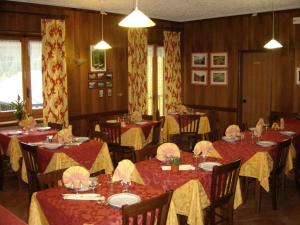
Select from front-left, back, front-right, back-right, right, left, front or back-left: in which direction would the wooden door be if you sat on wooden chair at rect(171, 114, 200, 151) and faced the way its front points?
front-right

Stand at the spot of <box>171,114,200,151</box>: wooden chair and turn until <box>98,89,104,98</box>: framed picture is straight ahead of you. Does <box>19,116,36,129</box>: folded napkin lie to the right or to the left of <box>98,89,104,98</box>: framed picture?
left

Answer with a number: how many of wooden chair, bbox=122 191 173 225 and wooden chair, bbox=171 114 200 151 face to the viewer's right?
0

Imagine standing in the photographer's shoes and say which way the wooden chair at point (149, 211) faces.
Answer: facing away from the viewer and to the left of the viewer

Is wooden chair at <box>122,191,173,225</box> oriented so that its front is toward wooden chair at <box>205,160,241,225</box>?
no

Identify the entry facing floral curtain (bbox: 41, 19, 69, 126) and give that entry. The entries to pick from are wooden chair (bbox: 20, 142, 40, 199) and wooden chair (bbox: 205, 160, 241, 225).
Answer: wooden chair (bbox: 205, 160, 241, 225)

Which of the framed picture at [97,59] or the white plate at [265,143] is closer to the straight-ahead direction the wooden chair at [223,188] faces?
the framed picture

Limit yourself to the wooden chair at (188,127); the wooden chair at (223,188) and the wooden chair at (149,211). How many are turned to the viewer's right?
0

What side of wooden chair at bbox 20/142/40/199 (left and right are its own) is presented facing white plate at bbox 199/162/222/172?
right

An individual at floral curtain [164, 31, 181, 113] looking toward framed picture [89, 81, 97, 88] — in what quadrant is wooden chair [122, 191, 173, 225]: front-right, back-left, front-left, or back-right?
front-left

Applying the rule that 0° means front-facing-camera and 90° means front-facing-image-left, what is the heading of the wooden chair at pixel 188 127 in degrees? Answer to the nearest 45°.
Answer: approximately 180°

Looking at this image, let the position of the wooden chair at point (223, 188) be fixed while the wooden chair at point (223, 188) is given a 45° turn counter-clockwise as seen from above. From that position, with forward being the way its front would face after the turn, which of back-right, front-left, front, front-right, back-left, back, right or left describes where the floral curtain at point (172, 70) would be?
right

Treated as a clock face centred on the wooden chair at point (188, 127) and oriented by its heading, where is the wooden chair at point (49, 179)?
the wooden chair at point (49, 179) is roughly at 7 o'clock from the wooden chair at point (188, 127).

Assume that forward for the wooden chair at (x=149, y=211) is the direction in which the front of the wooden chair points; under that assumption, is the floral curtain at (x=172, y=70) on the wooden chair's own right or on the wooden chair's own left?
on the wooden chair's own right
